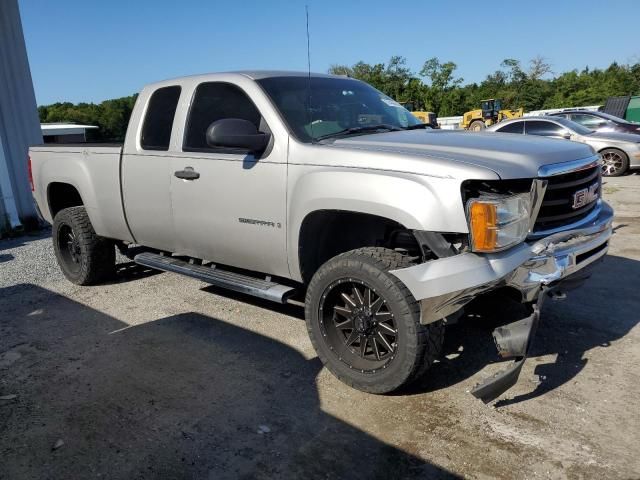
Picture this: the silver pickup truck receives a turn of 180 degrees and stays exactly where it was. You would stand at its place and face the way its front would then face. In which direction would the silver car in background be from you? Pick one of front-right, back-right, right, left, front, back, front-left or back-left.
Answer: right

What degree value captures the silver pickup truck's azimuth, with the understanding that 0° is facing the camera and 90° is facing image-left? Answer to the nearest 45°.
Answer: approximately 315°

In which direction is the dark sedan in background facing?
to the viewer's right

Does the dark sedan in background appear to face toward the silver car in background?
no

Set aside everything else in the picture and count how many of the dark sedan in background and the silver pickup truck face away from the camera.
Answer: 0

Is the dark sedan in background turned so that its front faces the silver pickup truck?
no

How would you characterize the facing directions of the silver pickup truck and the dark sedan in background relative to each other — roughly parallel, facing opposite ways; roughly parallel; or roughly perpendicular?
roughly parallel

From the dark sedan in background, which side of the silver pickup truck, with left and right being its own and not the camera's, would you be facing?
left
